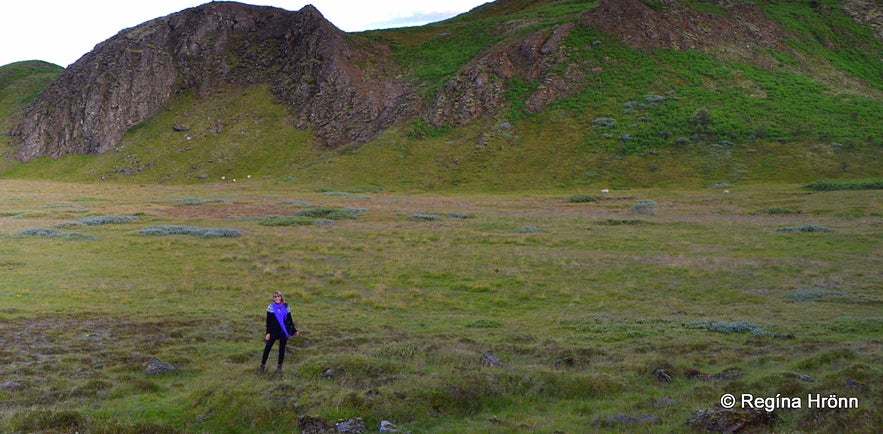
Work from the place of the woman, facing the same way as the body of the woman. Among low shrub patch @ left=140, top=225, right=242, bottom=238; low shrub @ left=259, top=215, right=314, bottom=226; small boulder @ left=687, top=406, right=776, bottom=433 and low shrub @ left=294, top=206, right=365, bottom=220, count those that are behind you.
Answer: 3

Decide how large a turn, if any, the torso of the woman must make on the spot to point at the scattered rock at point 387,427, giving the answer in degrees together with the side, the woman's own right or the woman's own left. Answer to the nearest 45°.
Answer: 0° — they already face it

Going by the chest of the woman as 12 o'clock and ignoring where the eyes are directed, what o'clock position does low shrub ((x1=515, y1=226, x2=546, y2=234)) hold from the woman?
The low shrub is roughly at 7 o'clock from the woman.

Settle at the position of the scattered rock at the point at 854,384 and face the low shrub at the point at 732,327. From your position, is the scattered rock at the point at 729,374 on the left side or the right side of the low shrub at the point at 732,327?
left

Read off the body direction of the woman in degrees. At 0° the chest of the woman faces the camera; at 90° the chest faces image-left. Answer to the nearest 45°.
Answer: approximately 0°

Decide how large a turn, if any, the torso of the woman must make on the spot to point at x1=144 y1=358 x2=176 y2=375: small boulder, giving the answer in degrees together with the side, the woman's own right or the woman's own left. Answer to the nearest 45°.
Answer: approximately 90° to the woman's own right

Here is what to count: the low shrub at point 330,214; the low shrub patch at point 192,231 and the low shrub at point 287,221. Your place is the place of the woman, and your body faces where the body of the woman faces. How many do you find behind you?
3

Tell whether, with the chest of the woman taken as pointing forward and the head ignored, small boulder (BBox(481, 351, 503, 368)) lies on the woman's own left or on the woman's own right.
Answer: on the woman's own left

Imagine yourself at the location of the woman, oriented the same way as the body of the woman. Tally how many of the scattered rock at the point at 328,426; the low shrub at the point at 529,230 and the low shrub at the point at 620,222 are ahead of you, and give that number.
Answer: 1

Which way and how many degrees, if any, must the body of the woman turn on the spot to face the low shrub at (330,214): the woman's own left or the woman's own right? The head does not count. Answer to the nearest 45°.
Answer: approximately 180°

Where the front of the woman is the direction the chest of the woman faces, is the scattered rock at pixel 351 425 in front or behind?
in front

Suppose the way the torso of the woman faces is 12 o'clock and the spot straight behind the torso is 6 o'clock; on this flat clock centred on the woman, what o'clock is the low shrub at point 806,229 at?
The low shrub is roughly at 8 o'clock from the woman.

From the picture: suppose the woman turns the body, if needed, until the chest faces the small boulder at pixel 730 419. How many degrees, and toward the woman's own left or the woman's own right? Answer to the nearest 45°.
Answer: approximately 45° to the woman's own left

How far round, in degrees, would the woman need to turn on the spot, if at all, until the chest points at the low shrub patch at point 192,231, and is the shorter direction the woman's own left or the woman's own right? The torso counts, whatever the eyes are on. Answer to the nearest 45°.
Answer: approximately 180°

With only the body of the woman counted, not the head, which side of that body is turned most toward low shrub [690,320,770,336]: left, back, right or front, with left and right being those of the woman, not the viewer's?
left

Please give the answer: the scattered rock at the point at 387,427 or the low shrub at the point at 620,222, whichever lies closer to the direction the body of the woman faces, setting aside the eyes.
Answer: the scattered rock
